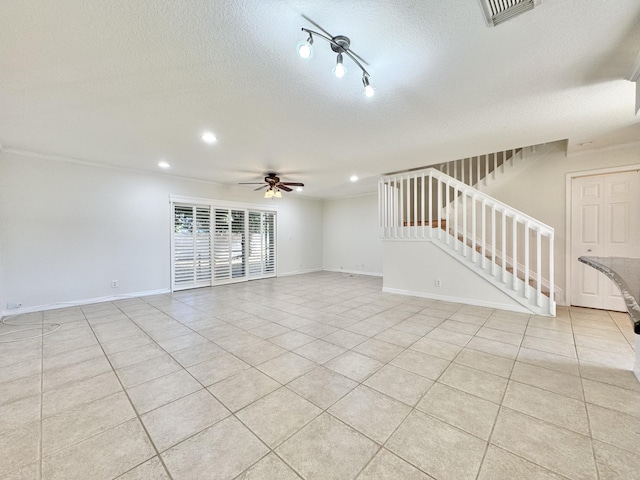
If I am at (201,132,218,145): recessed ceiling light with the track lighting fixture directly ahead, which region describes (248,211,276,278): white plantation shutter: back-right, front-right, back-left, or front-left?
back-left

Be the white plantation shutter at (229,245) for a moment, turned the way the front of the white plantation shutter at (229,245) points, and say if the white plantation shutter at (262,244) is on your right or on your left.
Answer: on your left

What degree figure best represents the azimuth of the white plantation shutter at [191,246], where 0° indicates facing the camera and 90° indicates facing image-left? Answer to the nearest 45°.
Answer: approximately 315°

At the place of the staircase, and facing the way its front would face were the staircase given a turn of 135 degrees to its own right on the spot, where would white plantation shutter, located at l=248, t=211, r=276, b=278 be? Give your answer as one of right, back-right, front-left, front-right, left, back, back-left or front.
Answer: front

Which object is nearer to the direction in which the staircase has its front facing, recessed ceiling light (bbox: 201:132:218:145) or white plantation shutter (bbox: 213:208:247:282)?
the recessed ceiling light

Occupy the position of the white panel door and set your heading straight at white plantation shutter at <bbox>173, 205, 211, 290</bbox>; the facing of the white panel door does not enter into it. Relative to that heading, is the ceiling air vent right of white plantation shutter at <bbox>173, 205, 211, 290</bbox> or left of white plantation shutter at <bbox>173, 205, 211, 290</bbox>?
left

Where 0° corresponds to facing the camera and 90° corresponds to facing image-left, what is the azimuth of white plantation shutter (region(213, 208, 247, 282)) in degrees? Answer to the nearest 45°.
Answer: approximately 315°

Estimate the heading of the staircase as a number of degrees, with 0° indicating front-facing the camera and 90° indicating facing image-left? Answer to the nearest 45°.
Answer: approximately 315°

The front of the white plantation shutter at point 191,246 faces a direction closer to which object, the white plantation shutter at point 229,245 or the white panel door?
the white panel door

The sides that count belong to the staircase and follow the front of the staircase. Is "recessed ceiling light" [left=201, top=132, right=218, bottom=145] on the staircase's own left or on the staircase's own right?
on the staircase's own right
